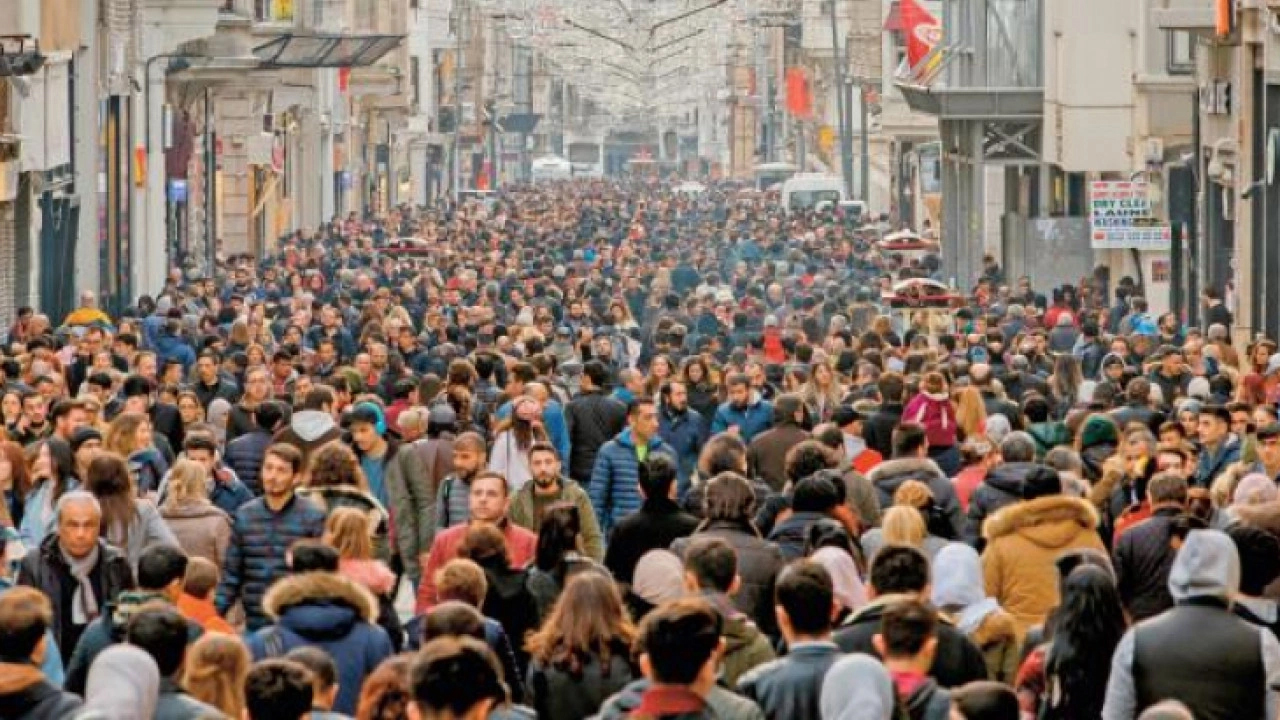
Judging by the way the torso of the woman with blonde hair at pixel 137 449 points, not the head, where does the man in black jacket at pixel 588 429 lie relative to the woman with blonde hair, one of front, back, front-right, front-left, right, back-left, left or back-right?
left

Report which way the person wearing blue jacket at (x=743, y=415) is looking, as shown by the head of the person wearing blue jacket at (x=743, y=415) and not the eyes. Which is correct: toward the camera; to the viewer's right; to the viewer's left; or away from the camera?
toward the camera

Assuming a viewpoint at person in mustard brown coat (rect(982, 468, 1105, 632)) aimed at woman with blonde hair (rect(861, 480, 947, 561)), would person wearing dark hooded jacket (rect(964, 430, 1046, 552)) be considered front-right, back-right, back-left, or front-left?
front-right

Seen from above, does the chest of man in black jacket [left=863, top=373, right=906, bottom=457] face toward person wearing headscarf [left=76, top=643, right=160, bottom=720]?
no

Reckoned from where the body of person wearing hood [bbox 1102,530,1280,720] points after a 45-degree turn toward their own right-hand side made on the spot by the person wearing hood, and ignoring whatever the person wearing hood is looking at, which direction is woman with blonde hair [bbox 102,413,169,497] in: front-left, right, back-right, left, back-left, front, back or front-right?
left

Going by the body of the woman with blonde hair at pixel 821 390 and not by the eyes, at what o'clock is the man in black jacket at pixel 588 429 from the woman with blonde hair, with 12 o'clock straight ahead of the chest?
The man in black jacket is roughly at 1 o'clock from the woman with blonde hair.

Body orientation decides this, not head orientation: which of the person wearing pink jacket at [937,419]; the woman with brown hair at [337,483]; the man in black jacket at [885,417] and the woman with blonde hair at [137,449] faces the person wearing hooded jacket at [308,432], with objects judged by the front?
the woman with brown hair at [337,483]

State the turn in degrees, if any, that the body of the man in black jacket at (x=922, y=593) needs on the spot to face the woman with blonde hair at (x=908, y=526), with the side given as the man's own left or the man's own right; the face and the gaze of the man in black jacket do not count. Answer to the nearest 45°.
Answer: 0° — they already face them

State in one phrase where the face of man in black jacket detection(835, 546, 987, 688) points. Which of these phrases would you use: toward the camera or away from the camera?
away from the camera

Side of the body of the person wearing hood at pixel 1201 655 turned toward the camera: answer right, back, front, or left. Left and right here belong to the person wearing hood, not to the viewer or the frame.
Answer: back

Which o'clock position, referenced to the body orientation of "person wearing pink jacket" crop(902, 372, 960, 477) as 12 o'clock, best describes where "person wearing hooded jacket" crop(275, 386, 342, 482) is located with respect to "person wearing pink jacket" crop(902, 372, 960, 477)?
"person wearing hooded jacket" crop(275, 386, 342, 482) is roughly at 8 o'clock from "person wearing pink jacket" crop(902, 372, 960, 477).

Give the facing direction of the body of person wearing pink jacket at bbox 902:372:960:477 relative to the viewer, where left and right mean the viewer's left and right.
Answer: facing away from the viewer

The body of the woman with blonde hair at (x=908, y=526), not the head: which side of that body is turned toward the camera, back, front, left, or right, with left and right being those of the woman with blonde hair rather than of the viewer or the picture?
back

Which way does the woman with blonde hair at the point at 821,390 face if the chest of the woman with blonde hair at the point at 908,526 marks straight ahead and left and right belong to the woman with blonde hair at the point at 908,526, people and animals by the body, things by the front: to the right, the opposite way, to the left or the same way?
the opposite way

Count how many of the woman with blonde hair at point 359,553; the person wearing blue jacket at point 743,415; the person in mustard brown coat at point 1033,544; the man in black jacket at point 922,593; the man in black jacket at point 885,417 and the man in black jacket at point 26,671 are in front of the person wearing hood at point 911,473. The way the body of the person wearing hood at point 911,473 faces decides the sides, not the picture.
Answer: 2

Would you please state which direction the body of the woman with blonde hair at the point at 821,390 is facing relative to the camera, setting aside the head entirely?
toward the camera

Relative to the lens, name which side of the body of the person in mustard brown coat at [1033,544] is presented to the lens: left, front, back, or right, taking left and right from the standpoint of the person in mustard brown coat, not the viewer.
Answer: back
